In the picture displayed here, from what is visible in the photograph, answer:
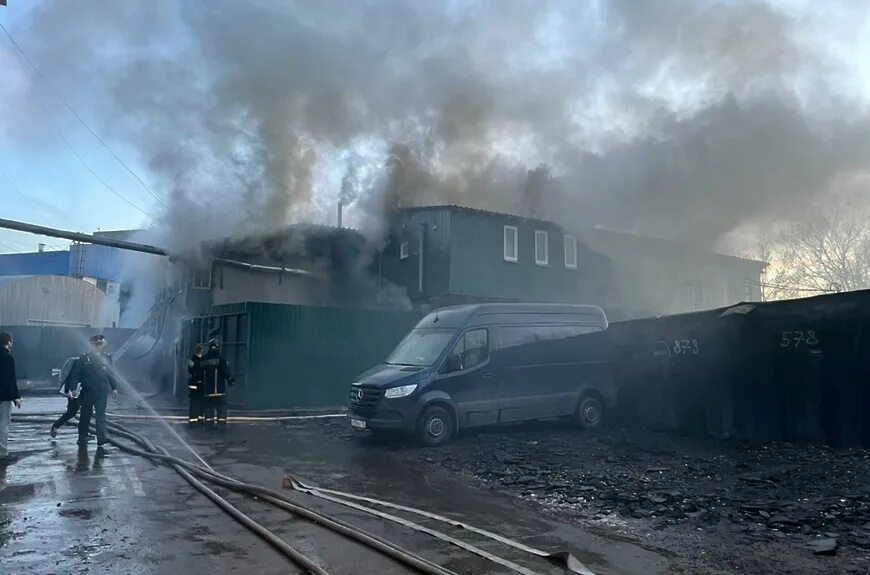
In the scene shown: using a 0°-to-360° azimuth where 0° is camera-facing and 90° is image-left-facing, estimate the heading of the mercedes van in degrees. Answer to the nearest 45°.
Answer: approximately 45°

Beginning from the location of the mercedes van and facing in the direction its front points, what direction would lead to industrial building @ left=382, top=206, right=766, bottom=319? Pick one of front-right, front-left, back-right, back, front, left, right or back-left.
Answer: back-right

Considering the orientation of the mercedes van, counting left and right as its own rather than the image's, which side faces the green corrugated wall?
right

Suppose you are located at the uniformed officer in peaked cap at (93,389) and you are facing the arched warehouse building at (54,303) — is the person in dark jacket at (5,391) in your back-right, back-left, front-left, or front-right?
back-left

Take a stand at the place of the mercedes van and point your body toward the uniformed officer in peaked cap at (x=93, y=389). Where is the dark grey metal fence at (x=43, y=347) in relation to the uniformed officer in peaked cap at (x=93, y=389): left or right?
right

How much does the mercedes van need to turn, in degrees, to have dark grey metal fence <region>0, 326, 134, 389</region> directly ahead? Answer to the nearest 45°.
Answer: approximately 90° to its right

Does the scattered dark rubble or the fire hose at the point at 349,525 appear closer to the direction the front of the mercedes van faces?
the fire hose

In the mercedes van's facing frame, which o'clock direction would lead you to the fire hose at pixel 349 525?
The fire hose is roughly at 11 o'clock from the mercedes van.

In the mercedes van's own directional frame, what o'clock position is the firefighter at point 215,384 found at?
The firefighter is roughly at 2 o'clock from the mercedes van.

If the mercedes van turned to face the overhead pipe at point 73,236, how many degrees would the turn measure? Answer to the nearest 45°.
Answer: approximately 90° to its right
